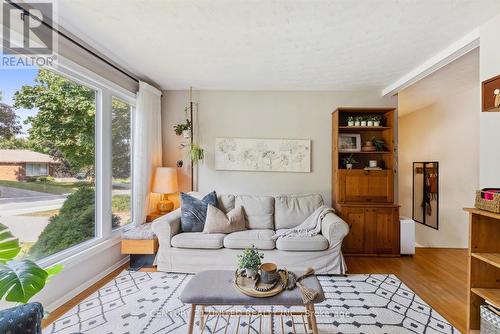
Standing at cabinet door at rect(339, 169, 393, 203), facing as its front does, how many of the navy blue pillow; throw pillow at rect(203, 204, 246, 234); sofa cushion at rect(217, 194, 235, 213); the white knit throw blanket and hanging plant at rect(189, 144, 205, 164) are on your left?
0

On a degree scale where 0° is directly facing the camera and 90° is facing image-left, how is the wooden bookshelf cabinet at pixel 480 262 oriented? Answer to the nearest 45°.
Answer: approximately 45°

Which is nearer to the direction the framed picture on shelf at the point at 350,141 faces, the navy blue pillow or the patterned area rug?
the patterned area rug

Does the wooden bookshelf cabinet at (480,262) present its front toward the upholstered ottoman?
yes

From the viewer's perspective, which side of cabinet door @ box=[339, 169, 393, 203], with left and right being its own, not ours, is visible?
front

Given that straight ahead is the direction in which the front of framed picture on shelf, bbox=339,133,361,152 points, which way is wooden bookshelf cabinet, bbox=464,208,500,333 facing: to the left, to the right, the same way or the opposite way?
to the right

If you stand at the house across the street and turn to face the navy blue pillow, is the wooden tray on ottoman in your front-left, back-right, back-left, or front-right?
front-right

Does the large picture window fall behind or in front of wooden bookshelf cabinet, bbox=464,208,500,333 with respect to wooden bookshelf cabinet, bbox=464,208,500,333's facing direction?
in front

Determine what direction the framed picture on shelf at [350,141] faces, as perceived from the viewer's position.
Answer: facing the viewer

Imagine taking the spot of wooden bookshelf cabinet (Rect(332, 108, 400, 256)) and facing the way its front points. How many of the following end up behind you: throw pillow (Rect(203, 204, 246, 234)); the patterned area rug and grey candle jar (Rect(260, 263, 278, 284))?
0

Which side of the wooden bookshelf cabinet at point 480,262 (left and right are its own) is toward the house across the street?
front

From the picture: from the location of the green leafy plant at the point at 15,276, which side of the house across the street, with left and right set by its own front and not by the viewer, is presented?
front
